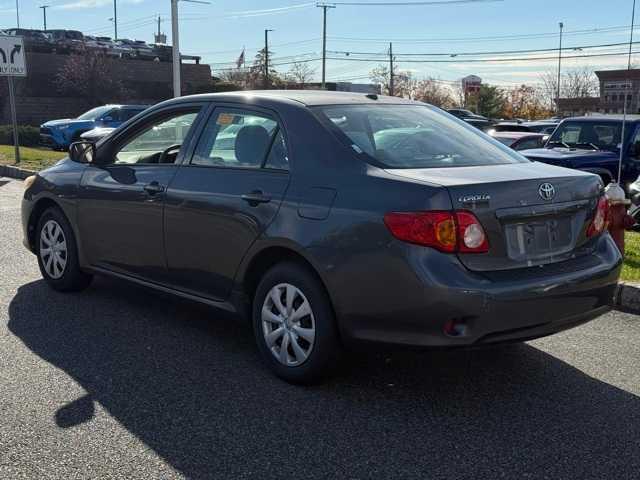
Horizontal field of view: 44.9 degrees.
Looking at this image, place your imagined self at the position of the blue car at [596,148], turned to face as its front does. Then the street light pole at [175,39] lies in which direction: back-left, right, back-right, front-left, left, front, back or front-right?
right

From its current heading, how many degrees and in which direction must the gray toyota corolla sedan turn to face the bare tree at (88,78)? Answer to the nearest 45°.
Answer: approximately 45° to its right

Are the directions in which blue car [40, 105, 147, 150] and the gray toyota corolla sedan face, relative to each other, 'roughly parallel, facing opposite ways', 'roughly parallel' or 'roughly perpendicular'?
roughly perpendicular

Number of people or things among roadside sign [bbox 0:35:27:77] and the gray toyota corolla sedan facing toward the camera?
1

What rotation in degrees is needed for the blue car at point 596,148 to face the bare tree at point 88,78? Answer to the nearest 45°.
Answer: approximately 90° to its right

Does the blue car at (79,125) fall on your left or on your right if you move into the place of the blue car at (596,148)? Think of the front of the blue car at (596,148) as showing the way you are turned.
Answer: on your right

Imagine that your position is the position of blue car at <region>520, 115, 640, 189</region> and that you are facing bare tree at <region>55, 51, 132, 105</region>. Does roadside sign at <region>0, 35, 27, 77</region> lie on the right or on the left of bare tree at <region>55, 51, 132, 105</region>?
left

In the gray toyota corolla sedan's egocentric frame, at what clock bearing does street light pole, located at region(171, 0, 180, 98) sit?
The street light pole is roughly at 1 o'clock from the gray toyota corolla sedan.

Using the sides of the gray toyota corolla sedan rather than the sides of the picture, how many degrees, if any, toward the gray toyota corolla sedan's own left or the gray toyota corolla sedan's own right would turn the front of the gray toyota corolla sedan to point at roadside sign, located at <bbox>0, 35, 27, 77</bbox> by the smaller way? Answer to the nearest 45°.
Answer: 0° — it already faces it

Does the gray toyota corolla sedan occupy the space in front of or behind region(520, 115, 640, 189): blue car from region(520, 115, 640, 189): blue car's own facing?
in front

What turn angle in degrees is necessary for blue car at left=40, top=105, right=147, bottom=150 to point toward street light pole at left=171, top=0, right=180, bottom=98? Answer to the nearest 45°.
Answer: approximately 90° to its left

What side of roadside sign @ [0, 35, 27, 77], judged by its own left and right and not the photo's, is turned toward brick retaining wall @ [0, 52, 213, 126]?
back

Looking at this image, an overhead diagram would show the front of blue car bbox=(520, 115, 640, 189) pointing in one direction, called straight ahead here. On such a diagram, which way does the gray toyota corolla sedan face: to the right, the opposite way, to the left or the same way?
to the right

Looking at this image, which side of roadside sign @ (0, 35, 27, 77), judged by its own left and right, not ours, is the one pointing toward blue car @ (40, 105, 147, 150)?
back

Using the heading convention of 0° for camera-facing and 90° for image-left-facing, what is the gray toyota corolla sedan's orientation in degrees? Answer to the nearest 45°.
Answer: approximately 135°
